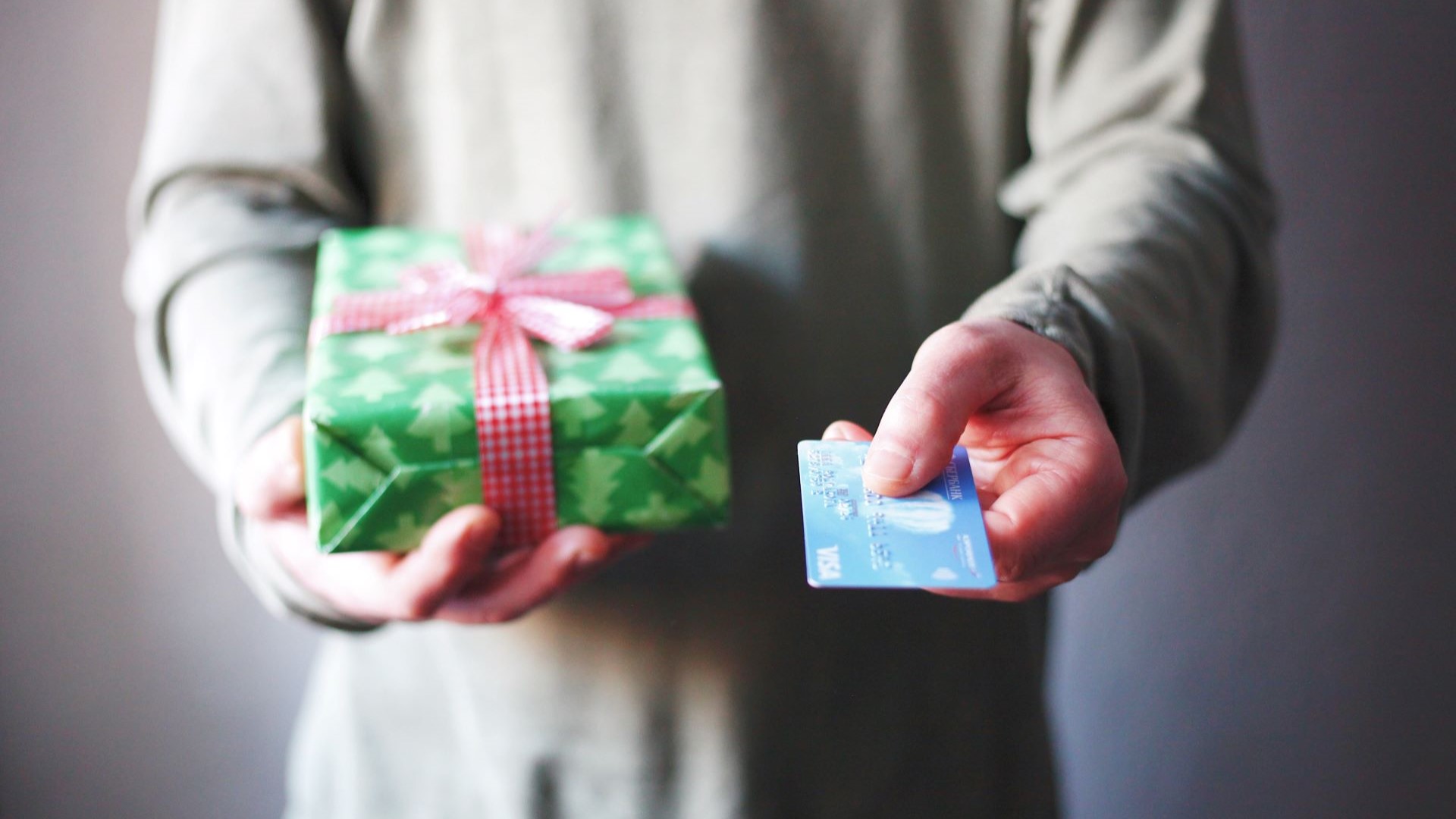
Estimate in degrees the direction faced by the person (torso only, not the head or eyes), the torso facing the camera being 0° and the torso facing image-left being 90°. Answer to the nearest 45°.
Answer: approximately 0°
